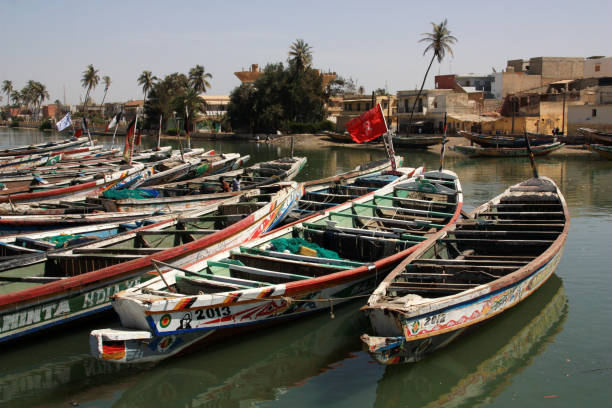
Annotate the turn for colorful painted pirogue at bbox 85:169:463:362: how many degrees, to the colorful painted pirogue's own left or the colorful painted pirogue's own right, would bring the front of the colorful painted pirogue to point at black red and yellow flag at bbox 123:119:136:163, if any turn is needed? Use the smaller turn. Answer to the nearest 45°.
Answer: approximately 135° to the colorful painted pirogue's own right

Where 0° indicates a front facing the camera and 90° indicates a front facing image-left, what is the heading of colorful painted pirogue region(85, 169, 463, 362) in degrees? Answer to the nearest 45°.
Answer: approximately 45°

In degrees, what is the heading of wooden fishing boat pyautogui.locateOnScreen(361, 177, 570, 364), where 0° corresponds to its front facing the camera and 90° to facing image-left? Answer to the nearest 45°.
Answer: approximately 45°

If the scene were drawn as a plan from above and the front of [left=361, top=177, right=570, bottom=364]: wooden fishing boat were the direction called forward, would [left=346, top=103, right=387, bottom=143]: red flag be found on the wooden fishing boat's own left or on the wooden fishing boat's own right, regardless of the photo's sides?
on the wooden fishing boat's own right

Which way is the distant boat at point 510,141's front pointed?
to the viewer's left

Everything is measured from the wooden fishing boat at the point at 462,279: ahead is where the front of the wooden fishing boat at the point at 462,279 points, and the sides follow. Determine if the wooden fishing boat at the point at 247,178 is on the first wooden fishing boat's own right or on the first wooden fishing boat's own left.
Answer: on the first wooden fishing boat's own right

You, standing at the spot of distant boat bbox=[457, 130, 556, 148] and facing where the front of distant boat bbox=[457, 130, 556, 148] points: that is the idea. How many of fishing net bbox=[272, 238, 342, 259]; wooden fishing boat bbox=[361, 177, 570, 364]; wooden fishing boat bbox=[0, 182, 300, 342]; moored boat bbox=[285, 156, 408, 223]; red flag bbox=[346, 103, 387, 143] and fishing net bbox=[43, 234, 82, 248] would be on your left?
6

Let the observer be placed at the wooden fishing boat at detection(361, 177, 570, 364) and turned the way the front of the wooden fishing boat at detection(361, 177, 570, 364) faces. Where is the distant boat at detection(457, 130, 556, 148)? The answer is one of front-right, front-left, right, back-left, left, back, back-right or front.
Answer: back-right

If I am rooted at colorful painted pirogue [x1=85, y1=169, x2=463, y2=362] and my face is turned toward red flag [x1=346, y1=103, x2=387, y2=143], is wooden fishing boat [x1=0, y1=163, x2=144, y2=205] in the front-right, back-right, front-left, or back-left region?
front-left
